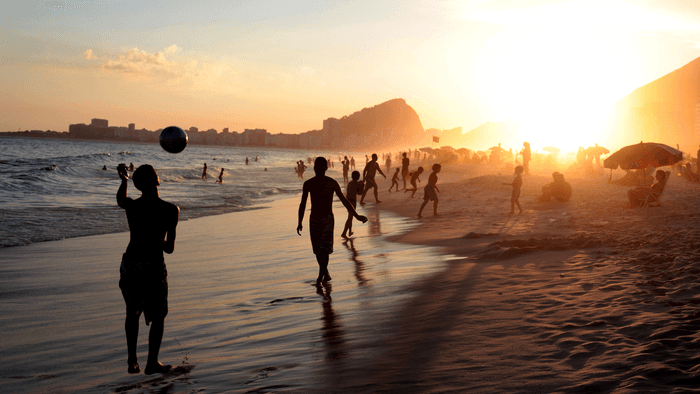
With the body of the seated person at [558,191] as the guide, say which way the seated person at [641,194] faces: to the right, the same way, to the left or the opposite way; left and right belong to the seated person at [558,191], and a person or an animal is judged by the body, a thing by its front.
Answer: the same way

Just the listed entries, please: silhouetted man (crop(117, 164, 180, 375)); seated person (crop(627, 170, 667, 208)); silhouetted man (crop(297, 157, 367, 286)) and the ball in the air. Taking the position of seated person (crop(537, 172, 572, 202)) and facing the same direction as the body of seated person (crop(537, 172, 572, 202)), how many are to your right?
0

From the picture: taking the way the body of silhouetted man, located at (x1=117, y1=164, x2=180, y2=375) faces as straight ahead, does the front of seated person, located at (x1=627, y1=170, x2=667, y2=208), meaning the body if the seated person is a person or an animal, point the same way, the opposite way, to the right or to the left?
to the left

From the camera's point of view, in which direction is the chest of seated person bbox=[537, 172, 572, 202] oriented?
to the viewer's left

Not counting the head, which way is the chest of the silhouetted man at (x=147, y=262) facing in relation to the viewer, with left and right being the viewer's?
facing away from the viewer and to the right of the viewer

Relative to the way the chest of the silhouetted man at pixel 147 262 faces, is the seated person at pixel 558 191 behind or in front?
in front

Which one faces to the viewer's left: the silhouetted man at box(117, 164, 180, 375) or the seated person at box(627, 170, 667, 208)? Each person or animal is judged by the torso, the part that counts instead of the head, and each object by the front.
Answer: the seated person

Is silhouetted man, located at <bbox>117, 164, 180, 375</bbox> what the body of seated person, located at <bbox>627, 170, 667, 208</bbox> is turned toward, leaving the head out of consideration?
no

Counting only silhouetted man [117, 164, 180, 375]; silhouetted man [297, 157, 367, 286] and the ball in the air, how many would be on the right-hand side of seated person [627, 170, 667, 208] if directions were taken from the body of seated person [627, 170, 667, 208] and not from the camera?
0

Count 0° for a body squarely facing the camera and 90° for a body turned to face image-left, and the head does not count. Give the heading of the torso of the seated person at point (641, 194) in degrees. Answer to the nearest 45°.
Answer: approximately 90°

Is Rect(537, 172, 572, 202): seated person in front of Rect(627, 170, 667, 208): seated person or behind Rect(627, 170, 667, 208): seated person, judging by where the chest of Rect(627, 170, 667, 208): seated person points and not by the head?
in front

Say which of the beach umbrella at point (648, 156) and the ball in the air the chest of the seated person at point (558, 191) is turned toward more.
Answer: the ball in the air

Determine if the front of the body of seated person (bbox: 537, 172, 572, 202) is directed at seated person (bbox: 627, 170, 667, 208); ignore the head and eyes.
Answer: no

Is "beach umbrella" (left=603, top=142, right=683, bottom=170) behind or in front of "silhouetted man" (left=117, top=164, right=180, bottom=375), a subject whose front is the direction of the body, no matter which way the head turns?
in front

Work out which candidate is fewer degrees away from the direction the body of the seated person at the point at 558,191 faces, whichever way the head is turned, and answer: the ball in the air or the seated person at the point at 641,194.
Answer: the ball in the air

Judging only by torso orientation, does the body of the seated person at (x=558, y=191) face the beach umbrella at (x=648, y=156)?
no
